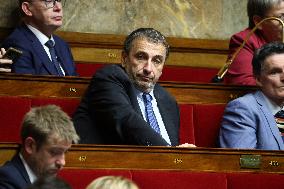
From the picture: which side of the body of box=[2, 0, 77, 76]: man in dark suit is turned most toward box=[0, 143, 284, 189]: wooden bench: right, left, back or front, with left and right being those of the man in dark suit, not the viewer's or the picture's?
front

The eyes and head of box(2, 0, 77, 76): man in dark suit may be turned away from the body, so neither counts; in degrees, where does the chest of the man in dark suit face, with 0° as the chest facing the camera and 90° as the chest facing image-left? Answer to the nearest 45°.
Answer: approximately 315°

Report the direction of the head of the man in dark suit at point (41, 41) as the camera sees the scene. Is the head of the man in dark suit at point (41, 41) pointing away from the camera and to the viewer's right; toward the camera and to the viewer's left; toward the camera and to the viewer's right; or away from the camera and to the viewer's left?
toward the camera and to the viewer's right

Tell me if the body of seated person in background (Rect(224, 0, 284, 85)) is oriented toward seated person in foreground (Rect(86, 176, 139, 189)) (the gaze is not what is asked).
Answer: no

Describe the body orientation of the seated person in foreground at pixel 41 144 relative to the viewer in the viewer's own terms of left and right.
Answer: facing the viewer and to the right of the viewer

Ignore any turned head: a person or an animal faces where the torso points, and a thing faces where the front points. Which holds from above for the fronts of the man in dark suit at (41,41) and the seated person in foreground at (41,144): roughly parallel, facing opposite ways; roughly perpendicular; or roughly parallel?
roughly parallel

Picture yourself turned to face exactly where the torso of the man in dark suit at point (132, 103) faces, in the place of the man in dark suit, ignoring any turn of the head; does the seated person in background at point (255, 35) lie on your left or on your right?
on your left

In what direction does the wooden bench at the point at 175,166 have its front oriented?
toward the camera

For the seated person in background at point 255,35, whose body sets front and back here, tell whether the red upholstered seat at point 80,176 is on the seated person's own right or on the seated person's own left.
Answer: on the seated person's own right
